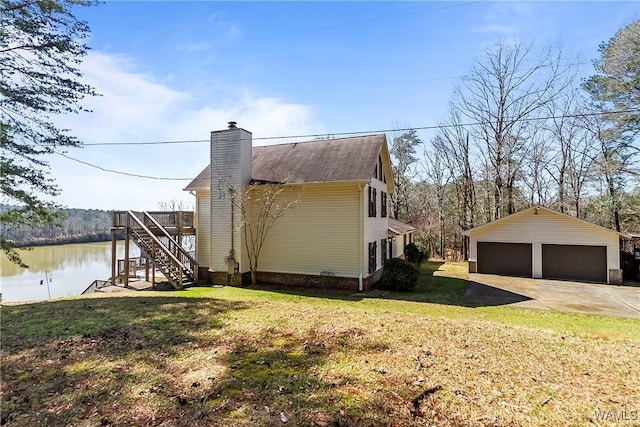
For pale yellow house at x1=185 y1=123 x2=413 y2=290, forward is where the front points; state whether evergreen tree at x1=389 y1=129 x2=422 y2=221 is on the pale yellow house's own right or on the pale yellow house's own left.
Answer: on the pale yellow house's own left

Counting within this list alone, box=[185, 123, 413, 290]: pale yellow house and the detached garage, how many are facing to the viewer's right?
1

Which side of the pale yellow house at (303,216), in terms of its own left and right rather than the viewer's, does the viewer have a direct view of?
right

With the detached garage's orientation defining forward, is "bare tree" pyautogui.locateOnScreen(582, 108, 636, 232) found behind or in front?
behind

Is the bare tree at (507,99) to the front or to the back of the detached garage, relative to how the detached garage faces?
to the back

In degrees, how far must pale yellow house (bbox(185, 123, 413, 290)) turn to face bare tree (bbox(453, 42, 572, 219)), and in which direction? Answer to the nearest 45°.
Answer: approximately 45° to its left
